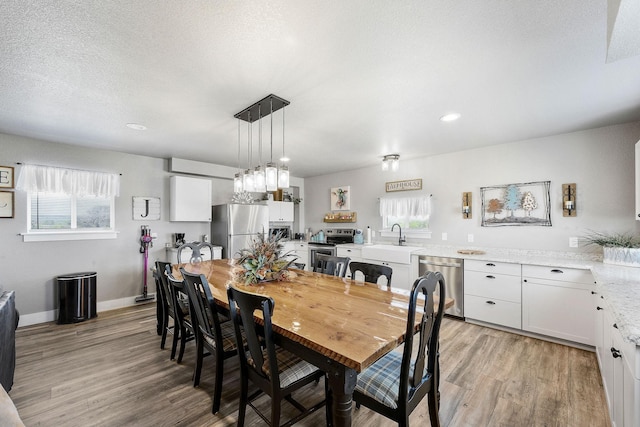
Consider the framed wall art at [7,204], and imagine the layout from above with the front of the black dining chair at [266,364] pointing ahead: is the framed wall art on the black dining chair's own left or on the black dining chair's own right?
on the black dining chair's own left

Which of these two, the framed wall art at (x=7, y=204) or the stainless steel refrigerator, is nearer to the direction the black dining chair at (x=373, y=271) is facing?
the framed wall art

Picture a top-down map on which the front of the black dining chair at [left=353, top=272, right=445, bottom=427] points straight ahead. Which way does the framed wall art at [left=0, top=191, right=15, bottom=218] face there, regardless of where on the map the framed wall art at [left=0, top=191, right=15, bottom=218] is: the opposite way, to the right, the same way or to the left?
the opposite way

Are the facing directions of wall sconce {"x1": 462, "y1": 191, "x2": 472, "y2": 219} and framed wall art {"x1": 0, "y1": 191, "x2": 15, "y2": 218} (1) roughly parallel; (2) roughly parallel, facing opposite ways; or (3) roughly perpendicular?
roughly perpendicular

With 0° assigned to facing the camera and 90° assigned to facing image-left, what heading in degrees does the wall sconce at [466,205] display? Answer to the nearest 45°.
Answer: approximately 0°

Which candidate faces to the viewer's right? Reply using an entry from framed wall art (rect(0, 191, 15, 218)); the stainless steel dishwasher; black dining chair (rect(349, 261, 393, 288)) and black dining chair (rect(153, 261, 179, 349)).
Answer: black dining chair (rect(153, 261, 179, 349))

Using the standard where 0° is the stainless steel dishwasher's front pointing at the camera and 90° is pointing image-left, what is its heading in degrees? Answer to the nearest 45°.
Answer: approximately 45°

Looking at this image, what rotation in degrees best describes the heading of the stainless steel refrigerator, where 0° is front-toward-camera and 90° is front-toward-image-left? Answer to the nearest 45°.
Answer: approximately 315°

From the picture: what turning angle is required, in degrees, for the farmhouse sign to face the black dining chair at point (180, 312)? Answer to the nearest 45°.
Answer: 0° — it already faces it

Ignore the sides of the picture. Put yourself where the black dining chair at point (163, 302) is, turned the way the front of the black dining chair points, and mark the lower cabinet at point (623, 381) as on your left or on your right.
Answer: on your right
